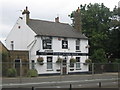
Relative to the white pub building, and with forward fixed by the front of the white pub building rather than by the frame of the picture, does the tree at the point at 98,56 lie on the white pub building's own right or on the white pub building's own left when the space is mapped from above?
on the white pub building's own left

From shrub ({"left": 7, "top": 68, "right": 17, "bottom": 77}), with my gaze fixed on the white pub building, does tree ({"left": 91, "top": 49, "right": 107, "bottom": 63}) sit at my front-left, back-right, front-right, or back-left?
front-right

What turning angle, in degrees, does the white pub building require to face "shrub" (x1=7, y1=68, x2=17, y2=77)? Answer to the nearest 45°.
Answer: approximately 45° to its right

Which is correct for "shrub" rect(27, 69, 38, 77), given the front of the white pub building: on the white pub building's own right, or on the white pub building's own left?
on the white pub building's own right

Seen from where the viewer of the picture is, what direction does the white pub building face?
facing the viewer and to the right of the viewer

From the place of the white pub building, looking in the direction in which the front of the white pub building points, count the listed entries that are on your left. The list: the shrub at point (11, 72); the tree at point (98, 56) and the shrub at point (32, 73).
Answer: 1

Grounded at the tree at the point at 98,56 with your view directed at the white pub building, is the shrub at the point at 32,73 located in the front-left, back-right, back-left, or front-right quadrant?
front-left
